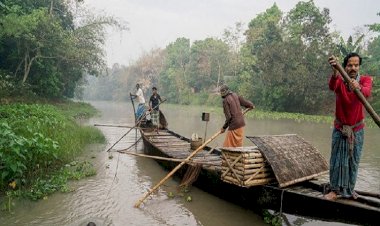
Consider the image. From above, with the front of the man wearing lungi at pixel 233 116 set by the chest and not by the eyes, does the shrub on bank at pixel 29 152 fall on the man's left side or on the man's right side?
on the man's left side

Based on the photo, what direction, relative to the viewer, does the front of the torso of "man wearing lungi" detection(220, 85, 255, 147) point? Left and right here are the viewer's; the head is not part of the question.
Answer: facing away from the viewer and to the left of the viewer

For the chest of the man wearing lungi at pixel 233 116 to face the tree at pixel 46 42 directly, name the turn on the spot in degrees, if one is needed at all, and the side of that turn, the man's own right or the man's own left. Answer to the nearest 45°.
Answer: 0° — they already face it

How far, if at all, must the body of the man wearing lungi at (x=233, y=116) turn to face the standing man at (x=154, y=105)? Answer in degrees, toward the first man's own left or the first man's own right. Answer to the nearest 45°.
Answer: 0° — they already face them

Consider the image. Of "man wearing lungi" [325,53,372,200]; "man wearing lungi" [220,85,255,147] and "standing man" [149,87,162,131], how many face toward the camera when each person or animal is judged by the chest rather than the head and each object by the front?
2

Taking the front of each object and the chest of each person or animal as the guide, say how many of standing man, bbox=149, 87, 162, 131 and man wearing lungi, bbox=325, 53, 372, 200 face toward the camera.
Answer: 2

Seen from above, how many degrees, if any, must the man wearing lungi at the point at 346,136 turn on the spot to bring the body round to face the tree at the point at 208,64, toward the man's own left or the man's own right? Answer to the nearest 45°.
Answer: approximately 135° to the man's own right

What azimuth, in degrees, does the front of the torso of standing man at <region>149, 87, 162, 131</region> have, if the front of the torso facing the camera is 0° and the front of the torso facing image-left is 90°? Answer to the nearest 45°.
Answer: approximately 0°

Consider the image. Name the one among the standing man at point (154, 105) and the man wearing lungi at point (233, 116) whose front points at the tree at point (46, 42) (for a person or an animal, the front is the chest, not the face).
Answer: the man wearing lungi

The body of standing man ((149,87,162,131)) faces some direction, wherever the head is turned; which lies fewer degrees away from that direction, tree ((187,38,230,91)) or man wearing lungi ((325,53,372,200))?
the man wearing lungi

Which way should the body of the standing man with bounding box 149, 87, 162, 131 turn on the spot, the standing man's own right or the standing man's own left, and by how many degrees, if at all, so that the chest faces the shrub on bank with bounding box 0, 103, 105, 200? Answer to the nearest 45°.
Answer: approximately 45° to the standing man's own right

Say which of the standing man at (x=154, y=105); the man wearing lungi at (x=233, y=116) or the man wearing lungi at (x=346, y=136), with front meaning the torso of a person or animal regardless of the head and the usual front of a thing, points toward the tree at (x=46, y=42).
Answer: the man wearing lungi at (x=233, y=116)

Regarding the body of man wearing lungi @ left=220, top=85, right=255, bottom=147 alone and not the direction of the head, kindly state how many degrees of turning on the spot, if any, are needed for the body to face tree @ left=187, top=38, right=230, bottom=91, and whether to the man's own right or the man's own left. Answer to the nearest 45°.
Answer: approximately 45° to the man's own right
